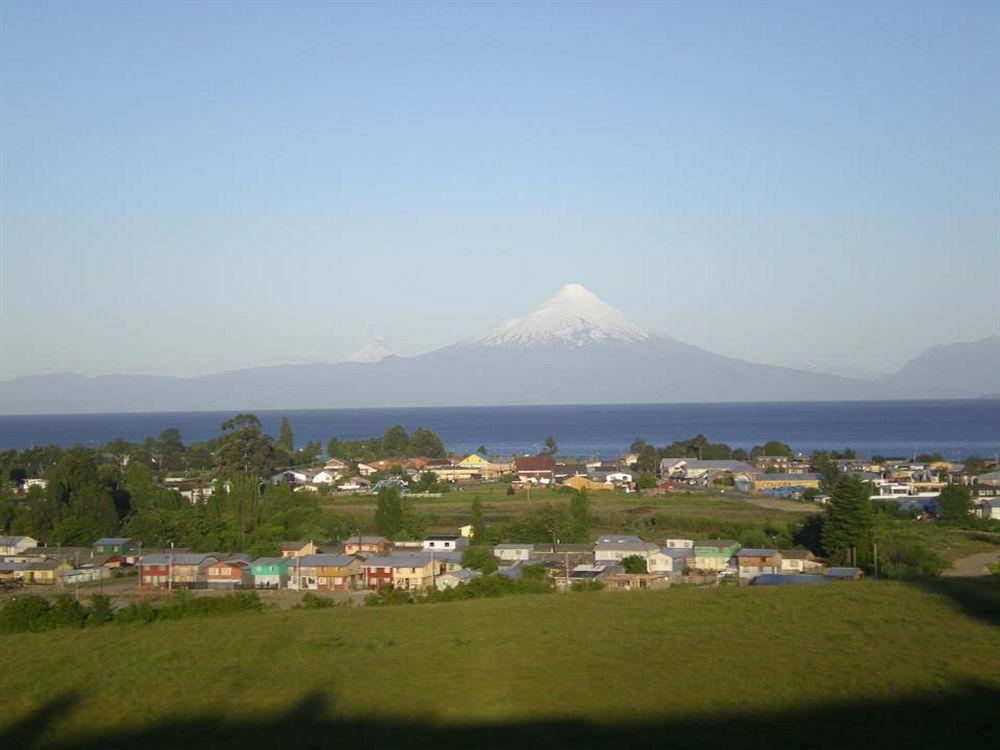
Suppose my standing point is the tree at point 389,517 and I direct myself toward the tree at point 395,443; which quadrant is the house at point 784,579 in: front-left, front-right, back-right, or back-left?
back-right

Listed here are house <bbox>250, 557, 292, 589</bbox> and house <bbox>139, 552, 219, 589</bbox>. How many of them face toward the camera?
2

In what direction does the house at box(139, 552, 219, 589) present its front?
toward the camera

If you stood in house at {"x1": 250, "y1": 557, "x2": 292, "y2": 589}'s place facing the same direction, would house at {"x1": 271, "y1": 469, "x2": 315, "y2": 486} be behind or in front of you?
behind

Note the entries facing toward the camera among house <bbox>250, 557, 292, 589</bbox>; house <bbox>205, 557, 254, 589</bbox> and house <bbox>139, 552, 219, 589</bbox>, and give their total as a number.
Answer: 3

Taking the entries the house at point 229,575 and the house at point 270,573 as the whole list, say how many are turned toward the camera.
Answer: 2

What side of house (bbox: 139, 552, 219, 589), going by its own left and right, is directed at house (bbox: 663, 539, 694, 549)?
left

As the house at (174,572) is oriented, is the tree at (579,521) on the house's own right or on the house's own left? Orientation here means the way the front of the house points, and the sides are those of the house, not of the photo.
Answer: on the house's own left

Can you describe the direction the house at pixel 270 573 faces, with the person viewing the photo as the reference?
facing the viewer

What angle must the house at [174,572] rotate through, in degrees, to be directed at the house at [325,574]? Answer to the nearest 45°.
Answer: approximately 45° to its left
